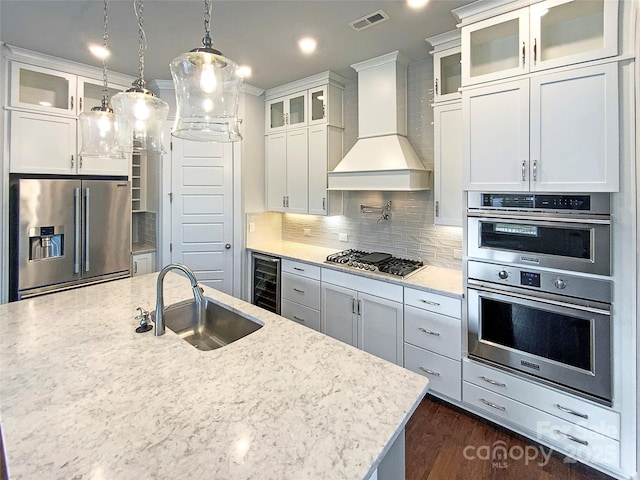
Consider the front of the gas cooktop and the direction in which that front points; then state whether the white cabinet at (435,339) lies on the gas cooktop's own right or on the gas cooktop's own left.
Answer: on the gas cooktop's own left

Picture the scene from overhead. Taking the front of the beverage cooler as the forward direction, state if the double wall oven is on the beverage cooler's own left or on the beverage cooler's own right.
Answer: on the beverage cooler's own left

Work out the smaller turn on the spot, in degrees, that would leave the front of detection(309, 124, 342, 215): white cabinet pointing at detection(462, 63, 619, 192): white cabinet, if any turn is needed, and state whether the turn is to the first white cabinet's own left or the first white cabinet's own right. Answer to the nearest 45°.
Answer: approximately 90° to the first white cabinet's own left

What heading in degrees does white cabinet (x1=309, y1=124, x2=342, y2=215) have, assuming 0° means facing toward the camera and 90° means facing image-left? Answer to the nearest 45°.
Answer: approximately 45°

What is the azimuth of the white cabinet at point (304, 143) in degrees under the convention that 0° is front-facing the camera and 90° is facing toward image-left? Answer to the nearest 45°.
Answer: approximately 45°

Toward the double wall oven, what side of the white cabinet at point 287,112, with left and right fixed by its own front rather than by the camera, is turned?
left

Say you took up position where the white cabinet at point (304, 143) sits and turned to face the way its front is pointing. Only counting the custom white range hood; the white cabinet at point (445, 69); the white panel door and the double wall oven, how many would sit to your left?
3
